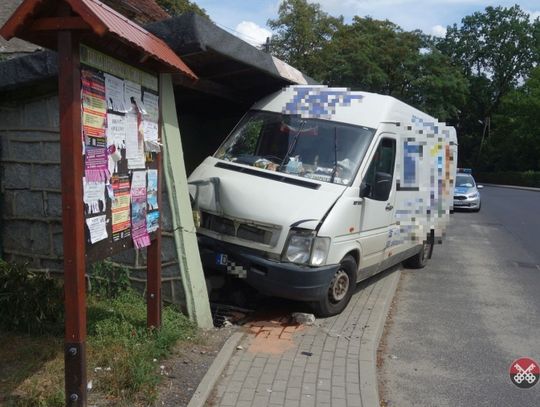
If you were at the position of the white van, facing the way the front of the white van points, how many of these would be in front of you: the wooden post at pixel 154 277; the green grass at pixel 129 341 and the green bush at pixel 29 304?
3

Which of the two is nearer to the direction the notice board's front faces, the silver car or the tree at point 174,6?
the silver car

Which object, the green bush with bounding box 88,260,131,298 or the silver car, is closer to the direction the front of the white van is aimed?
the green bush

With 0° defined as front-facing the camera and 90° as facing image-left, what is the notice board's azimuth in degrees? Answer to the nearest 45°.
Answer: approximately 315°

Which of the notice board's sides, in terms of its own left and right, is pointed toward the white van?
left

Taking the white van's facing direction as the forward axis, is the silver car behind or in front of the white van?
behind

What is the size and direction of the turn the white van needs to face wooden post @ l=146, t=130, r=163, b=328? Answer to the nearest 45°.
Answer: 0° — it already faces it

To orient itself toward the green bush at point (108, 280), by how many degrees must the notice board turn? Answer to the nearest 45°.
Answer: approximately 135° to its left

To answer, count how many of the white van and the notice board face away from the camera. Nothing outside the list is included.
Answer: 0

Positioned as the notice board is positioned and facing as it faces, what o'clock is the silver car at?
The silver car is roughly at 9 o'clock from the notice board.

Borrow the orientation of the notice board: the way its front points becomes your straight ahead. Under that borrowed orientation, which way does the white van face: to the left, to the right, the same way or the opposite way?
to the right

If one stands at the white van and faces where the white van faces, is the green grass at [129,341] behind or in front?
in front

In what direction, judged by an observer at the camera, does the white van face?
facing the viewer and to the left of the viewer

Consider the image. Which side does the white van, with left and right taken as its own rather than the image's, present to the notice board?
front

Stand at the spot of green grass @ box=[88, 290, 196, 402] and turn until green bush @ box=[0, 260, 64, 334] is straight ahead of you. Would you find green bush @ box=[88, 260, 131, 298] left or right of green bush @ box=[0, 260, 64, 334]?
right
